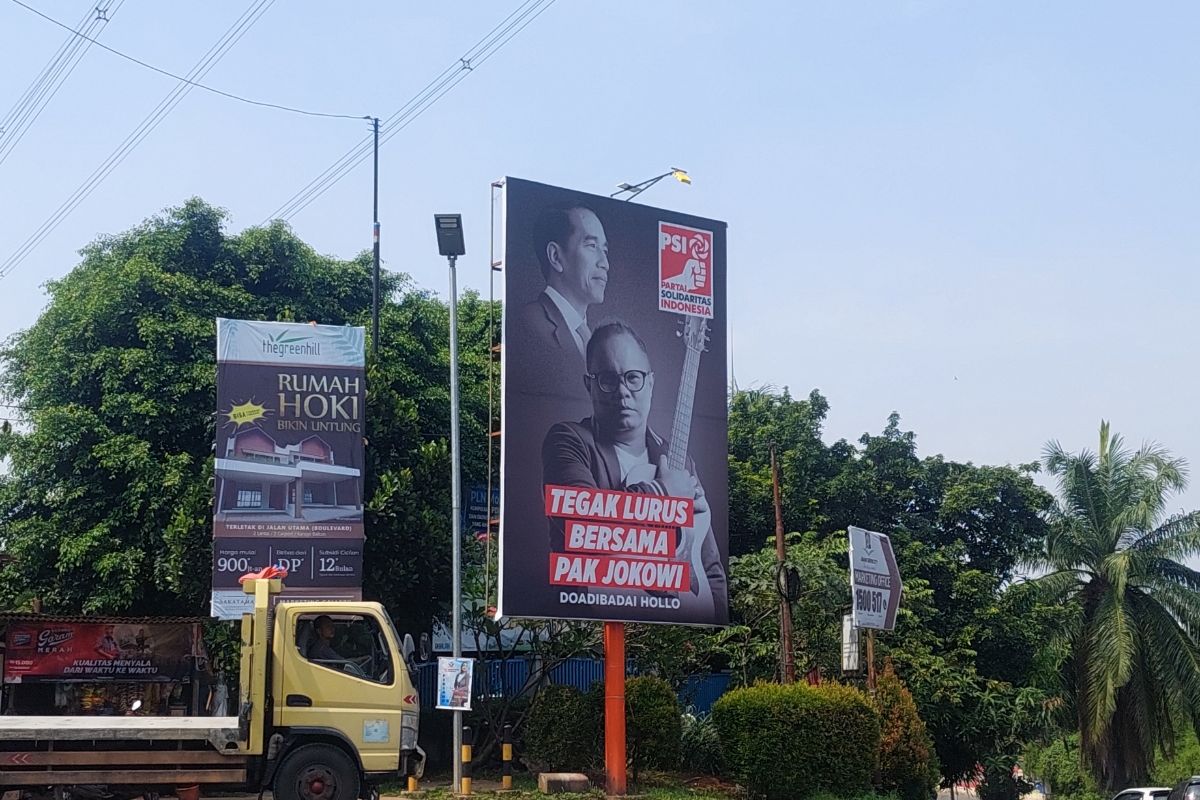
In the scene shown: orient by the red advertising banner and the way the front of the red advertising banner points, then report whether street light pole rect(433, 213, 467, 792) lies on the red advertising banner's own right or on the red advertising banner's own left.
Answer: on the red advertising banner's own left

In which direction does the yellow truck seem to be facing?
to the viewer's right

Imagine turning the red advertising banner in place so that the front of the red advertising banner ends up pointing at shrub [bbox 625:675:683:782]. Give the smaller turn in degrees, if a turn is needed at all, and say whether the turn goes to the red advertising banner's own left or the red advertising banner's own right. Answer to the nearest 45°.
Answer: approximately 90° to the red advertising banner's own left

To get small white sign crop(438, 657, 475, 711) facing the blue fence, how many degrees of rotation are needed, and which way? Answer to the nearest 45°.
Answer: approximately 180°

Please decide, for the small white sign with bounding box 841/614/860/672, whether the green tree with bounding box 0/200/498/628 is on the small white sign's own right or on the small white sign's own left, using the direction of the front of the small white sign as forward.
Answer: on the small white sign's own right

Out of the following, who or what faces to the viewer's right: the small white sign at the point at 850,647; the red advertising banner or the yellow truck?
the yellow truck

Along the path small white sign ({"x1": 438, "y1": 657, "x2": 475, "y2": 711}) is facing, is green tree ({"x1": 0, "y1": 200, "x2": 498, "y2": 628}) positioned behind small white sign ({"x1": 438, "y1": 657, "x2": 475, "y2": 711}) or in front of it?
behind

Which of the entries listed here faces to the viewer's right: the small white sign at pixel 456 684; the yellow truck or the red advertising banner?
the yellow truck

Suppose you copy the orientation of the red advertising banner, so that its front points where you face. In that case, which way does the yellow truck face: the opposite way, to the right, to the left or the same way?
to the left

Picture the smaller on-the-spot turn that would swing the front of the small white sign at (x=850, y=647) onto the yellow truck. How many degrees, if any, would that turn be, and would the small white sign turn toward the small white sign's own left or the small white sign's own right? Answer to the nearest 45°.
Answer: approximately 45° to the small white sign's own right
